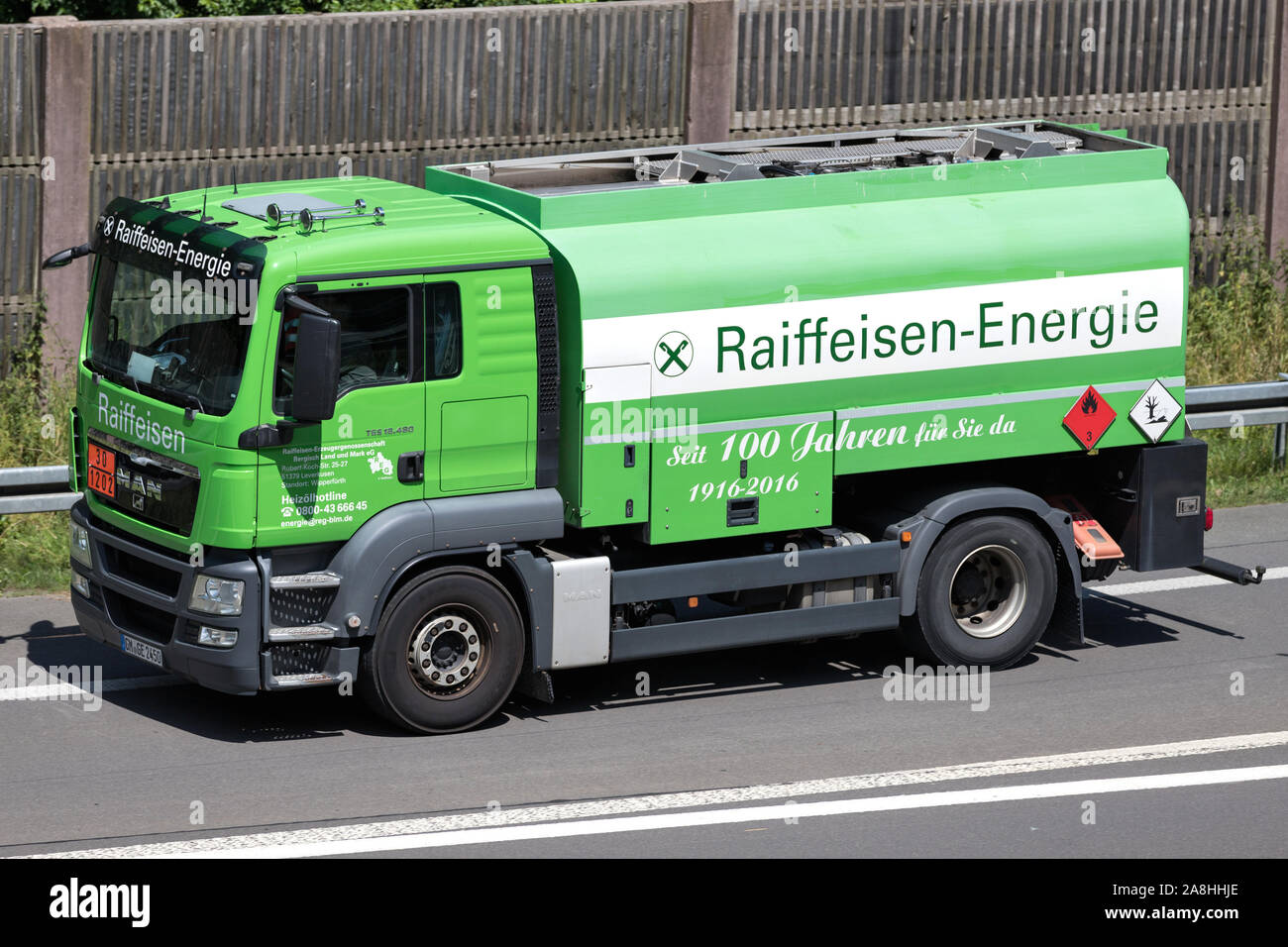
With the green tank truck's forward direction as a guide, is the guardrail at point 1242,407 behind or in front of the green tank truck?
behind

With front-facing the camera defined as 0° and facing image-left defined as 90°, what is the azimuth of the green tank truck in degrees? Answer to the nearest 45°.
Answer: approximately 45°
